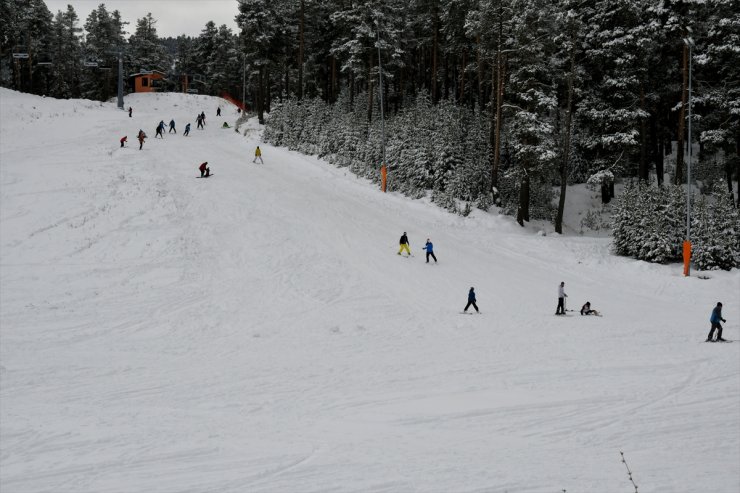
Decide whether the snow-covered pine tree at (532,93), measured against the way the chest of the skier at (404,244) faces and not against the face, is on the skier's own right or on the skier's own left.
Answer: on the skier's own left

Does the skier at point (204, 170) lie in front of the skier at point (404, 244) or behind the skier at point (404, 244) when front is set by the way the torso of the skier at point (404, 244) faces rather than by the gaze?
behind

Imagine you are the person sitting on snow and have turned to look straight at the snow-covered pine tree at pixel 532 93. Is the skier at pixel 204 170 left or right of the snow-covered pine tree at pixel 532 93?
left

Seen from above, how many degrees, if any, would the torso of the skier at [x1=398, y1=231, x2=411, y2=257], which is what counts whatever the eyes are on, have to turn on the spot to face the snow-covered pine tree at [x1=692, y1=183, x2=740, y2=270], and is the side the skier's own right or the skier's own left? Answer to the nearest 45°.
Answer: approximately 45° to the skier's own left

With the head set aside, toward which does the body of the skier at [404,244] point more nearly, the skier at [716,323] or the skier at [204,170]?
the skier at [716,323]

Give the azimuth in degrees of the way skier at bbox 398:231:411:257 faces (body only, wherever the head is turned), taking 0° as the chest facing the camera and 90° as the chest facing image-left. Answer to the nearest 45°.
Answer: approximately 315°
